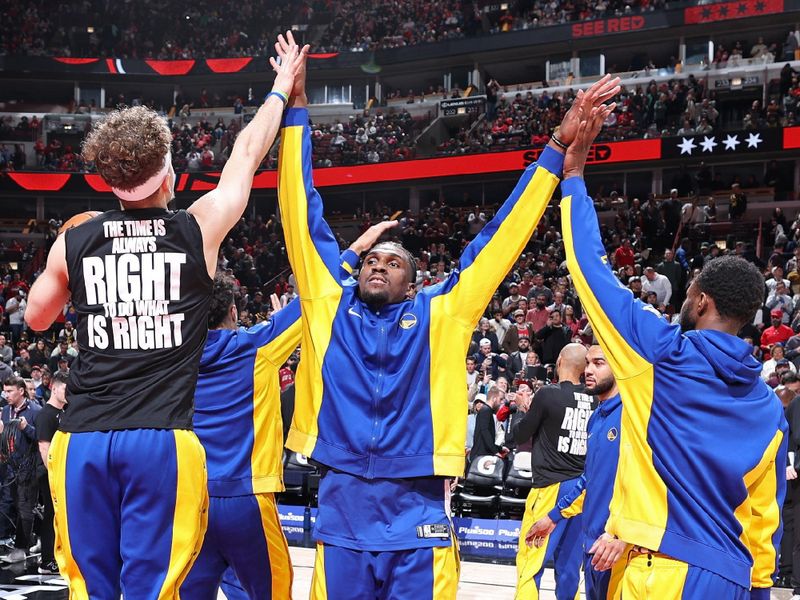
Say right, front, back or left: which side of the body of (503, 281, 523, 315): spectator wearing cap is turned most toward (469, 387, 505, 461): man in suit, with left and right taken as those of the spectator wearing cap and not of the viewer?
front

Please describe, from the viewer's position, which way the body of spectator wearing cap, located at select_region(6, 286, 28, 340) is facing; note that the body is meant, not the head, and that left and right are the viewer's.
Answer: facing the viewer and to the right of the viewer

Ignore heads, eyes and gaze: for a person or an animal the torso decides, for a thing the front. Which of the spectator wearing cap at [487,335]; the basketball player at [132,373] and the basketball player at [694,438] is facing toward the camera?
the spectator wearing cap

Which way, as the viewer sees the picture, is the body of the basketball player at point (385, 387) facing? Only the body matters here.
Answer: toward the camera

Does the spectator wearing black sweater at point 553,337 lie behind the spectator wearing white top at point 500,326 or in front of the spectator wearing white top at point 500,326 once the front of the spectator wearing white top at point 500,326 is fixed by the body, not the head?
in front

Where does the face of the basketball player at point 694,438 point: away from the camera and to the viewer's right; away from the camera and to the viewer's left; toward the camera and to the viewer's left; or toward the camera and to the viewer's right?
away from the camera and to the viewer's left

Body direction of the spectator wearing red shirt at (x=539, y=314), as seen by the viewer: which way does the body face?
toward the camera

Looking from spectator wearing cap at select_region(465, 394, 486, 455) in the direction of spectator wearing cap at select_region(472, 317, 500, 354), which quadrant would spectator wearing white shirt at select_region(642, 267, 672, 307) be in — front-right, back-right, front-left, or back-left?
front-right

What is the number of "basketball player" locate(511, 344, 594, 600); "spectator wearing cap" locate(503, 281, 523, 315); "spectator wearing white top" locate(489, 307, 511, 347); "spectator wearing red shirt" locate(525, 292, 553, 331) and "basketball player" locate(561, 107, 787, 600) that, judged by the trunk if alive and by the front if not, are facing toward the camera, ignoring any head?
3

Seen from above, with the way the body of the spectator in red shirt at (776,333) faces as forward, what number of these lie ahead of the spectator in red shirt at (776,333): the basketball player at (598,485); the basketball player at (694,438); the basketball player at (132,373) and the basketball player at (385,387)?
4

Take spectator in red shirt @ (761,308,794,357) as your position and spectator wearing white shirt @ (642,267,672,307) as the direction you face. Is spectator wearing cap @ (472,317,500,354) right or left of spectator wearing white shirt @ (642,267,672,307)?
left

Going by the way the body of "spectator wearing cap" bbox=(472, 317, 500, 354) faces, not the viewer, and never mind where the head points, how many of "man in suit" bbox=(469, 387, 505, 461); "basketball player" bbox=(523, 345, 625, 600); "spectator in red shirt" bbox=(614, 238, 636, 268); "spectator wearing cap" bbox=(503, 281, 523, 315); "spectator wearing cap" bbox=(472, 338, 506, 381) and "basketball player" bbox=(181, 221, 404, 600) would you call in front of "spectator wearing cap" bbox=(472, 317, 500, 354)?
4

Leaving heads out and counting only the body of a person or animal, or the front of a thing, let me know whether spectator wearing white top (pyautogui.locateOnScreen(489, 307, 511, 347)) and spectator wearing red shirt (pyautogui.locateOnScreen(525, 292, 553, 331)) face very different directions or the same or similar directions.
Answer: same or similar directions

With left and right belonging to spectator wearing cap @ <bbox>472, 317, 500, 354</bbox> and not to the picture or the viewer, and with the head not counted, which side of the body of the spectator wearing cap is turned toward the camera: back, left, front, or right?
front

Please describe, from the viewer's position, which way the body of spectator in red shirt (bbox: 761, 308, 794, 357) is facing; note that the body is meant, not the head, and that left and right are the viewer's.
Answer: facing the viewer

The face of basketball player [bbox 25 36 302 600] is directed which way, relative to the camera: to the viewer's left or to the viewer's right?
to the viewer's right
